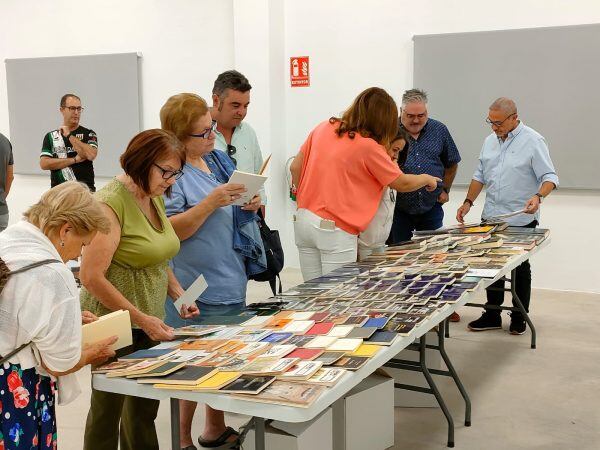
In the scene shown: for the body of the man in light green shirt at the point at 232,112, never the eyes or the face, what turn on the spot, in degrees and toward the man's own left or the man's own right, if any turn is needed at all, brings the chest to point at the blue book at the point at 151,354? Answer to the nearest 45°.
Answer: approximately 45° to the man's own right

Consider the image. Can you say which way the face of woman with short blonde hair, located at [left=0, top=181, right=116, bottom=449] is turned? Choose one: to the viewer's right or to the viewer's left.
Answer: to the viewer's right

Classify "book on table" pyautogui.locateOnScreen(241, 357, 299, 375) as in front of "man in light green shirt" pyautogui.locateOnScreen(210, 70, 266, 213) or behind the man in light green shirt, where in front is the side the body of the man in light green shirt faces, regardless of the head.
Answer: in front

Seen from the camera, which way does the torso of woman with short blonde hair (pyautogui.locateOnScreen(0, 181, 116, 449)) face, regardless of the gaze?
to the viewer's right

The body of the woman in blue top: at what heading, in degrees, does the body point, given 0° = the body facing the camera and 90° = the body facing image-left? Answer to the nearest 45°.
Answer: approximately 315°

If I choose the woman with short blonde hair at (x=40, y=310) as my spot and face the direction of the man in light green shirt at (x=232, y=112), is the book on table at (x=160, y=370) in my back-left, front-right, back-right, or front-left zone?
front-right

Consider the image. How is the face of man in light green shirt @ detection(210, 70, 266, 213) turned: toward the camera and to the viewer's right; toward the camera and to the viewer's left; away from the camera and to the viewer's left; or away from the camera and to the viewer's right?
toward the camera and to the viewer's right

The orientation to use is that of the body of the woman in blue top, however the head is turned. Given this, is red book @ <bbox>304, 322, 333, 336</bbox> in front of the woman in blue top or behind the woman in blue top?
in front

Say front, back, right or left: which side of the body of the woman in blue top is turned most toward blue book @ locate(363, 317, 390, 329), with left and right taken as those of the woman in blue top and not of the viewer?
front

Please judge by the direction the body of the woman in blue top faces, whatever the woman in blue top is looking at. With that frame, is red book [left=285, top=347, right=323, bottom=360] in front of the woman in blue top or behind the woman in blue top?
in front

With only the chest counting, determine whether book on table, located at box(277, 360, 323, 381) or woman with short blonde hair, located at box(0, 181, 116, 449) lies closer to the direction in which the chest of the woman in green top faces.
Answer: the book on table

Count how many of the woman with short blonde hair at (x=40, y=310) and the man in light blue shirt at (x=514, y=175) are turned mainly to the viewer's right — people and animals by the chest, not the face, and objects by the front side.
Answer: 1

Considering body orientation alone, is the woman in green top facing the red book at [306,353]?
yes
